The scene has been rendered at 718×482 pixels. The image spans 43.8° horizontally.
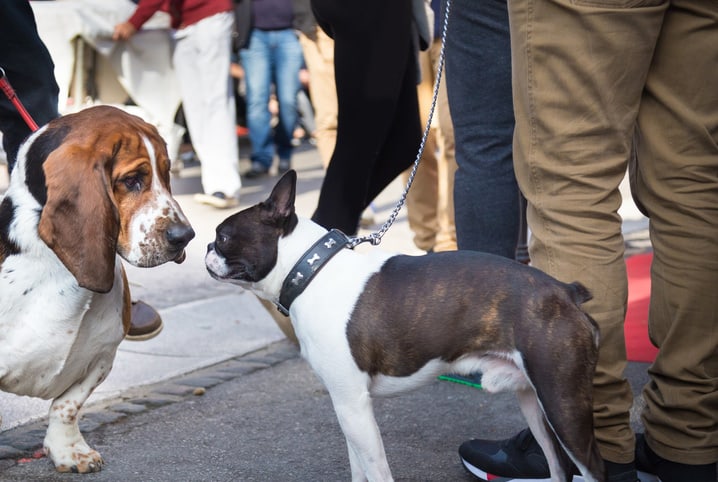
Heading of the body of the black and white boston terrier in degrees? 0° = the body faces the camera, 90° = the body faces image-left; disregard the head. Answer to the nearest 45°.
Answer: approximately 90°

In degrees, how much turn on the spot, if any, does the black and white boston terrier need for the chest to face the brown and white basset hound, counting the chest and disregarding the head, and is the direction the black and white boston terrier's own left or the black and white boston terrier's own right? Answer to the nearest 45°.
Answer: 0° — it already faces it

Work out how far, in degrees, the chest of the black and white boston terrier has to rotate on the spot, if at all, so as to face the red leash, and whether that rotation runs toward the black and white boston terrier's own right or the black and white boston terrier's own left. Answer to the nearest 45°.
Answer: approximately 45° to the black and white boston terrier's own right
